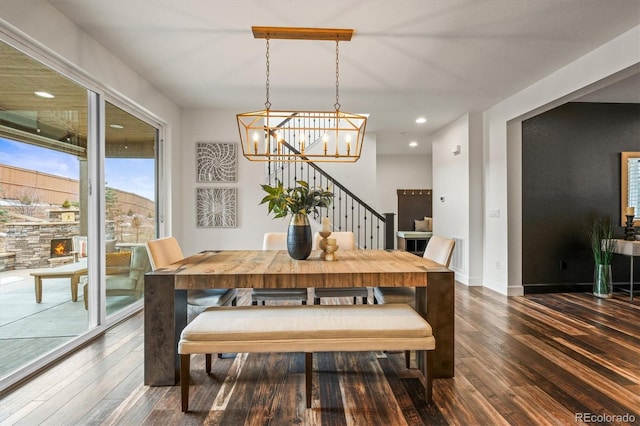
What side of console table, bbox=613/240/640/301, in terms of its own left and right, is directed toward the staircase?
right

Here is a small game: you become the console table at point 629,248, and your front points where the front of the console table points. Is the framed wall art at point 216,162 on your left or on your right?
on your right

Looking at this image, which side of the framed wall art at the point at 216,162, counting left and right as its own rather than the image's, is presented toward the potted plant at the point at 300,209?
front

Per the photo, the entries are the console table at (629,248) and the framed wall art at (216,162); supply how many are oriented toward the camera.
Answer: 2

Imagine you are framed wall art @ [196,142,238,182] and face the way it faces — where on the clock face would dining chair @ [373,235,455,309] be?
The dining chair is roughly at 11 o'clock from the framed wall art.

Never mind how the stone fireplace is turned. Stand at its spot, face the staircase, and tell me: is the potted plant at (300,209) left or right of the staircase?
right

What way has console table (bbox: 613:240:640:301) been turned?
toward the camera

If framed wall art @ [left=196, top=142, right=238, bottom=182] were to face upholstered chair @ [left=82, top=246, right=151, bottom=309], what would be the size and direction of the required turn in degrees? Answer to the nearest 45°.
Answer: approximately 45° to its right

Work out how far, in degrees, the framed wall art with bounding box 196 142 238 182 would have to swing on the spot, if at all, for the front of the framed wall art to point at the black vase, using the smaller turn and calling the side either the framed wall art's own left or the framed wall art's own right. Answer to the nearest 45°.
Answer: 0° — it already faces it

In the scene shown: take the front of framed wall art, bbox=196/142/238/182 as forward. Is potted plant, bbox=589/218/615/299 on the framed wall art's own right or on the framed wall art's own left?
on the framed wall art's own left
